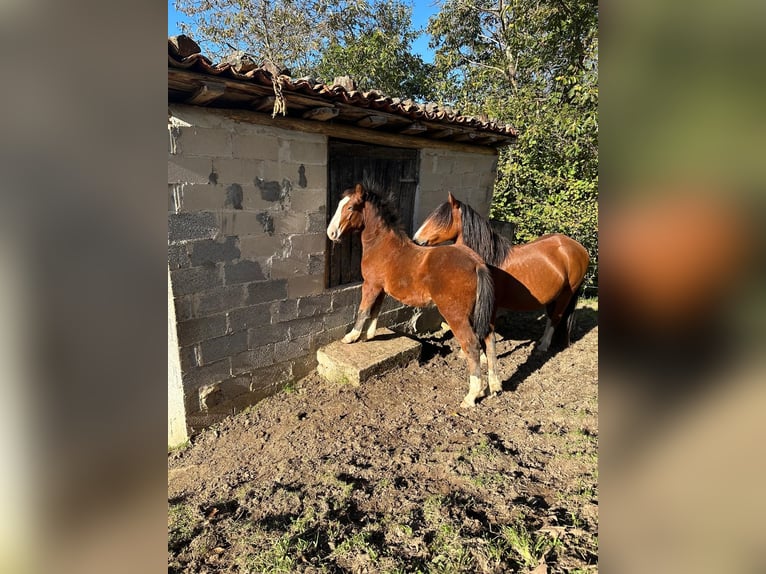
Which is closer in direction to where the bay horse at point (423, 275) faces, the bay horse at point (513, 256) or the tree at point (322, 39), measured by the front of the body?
the tree

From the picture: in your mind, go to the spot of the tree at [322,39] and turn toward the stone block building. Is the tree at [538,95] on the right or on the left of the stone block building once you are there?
left

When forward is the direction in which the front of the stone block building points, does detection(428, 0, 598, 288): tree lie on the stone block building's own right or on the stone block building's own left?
on the stone block building's own left

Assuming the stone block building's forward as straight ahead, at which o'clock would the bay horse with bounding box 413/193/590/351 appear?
The bay horse is roughly at 10 o'clock from the stone block building.

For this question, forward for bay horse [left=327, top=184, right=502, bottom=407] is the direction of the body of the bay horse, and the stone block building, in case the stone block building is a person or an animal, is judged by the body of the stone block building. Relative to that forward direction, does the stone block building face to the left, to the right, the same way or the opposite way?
the opposite way

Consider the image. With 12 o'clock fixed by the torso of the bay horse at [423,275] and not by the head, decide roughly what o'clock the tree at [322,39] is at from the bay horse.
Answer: The tree is roughly at 1 o'clock from the bay horse.

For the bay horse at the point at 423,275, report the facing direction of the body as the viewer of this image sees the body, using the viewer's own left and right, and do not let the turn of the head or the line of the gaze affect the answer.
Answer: facing away from the viewer and to the left of the viewer

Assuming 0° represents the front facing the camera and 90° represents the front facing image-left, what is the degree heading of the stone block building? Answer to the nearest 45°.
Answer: approximately 315°
